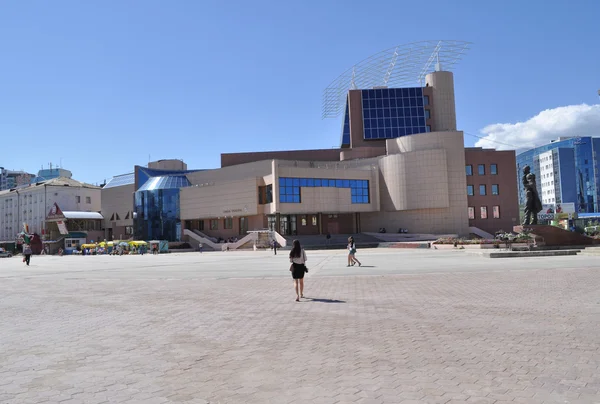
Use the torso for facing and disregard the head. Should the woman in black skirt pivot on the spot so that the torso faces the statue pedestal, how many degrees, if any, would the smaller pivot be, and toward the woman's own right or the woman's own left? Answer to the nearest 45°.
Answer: approximately 45° to the woman's own right

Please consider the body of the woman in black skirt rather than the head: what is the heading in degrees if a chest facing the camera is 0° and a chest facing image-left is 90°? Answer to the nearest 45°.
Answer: approximately 180°
